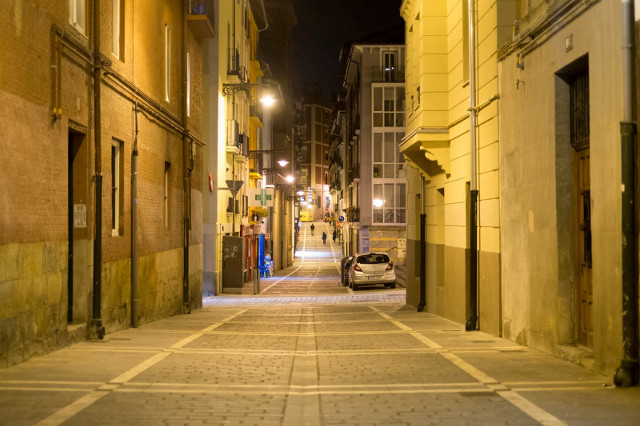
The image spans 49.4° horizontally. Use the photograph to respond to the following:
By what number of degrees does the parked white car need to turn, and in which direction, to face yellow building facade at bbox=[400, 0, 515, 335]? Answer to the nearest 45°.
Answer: approximately 180°

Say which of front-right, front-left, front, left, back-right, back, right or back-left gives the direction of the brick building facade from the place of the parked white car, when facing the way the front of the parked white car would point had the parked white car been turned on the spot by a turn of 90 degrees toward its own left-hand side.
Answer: left

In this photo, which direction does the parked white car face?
away from the camera
